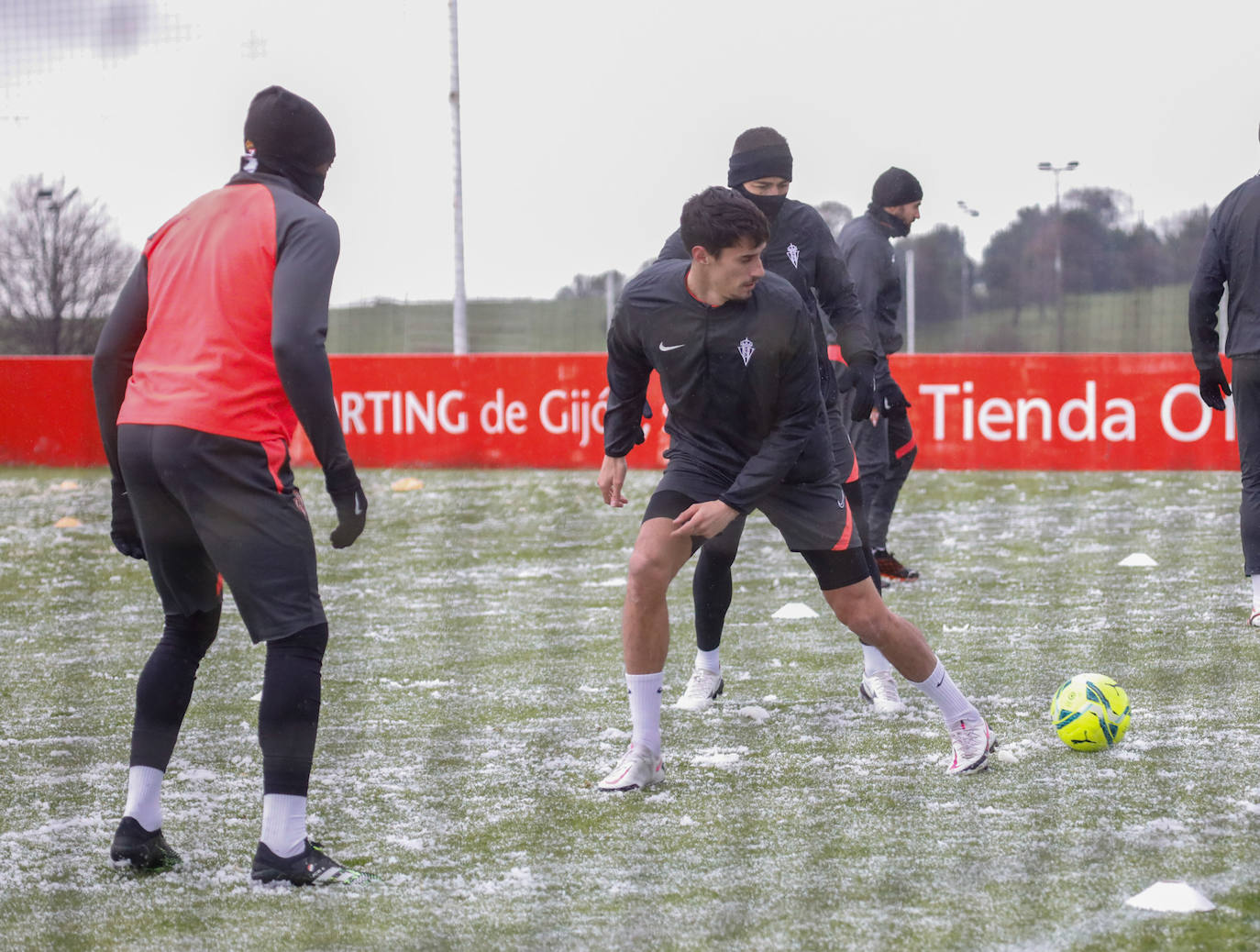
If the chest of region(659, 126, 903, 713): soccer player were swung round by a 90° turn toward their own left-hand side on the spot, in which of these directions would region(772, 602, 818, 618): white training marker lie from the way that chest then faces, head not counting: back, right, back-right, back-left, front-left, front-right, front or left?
left

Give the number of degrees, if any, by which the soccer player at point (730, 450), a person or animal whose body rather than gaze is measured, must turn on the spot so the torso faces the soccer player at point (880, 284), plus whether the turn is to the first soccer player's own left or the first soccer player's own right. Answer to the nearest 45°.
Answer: approximately 180°

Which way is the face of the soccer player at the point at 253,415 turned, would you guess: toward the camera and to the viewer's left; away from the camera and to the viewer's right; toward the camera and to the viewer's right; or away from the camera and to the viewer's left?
away from the camera and to the viewer's right

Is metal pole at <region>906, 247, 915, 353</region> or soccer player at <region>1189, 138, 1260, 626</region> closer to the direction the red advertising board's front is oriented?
the soccer player

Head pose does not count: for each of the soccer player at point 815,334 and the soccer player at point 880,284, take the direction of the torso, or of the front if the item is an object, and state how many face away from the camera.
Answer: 0

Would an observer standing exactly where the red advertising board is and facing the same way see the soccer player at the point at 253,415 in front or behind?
in front
